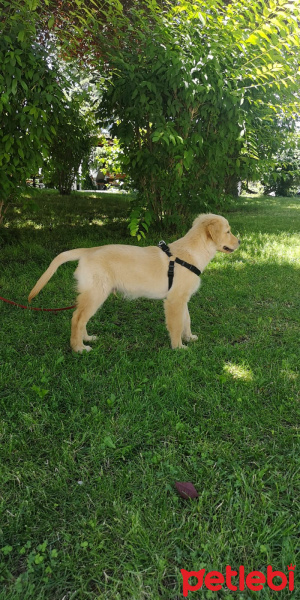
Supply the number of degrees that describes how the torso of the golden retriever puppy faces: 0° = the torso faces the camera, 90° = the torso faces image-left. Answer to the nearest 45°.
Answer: approximately 270°
